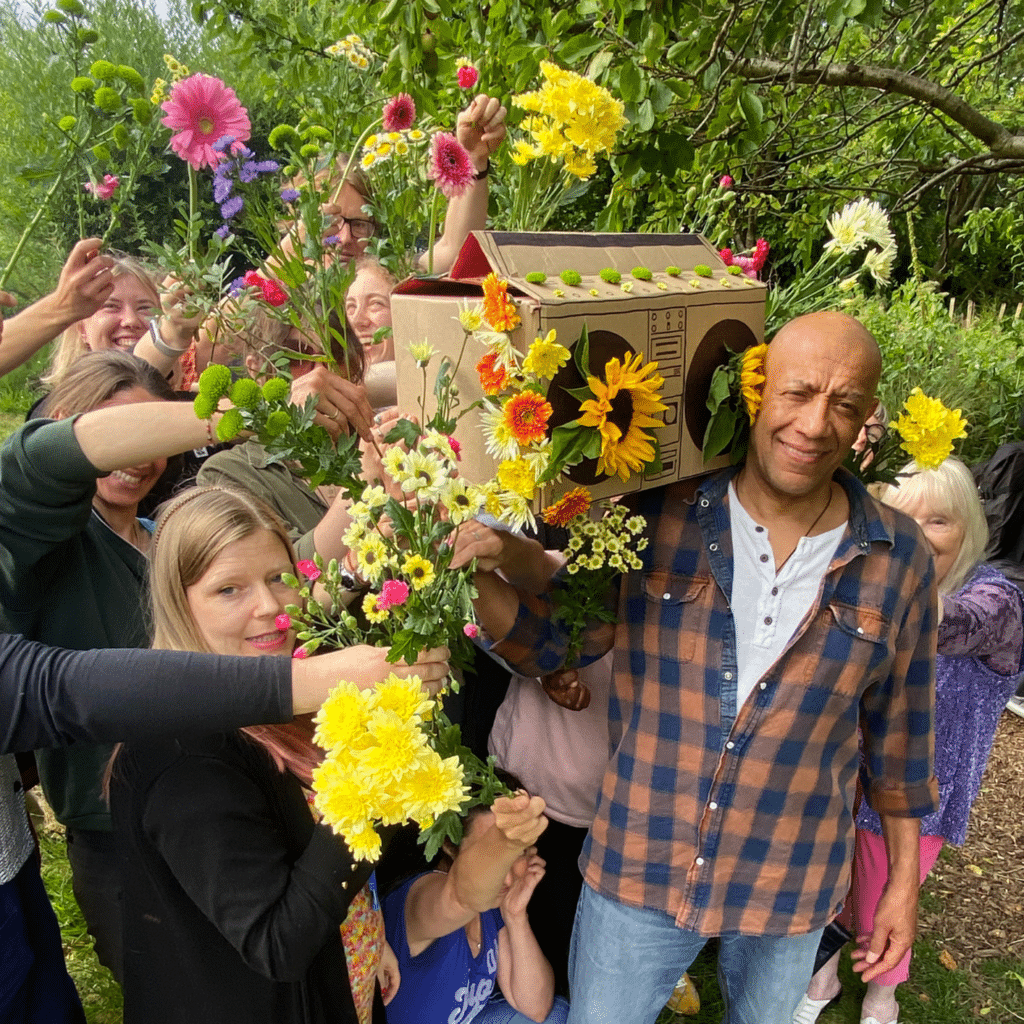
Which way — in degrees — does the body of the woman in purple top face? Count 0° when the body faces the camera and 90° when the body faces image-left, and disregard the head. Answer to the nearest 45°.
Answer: approximately 45°

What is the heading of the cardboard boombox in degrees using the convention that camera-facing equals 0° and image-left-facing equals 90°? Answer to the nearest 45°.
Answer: approximately 315°

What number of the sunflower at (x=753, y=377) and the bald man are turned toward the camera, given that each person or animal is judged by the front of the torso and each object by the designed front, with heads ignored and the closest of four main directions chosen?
1
